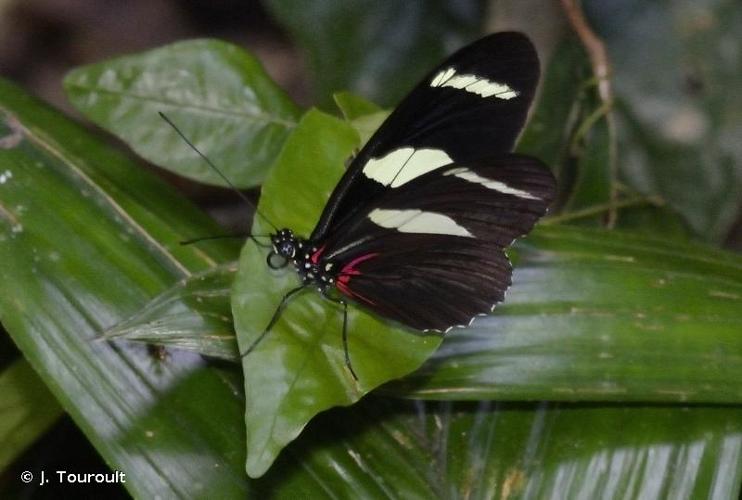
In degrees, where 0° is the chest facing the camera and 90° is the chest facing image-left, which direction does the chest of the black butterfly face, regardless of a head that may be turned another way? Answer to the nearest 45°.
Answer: approximately 90°

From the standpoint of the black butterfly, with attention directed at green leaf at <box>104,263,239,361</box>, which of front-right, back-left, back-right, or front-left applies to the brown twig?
back-right
